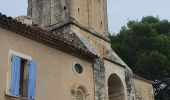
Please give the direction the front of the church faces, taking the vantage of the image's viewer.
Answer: facing the viewer and to the right of the viewer

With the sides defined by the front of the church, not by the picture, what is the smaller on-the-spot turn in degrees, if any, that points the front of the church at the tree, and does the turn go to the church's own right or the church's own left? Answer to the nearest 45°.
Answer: approximately 90° to the church's own left
